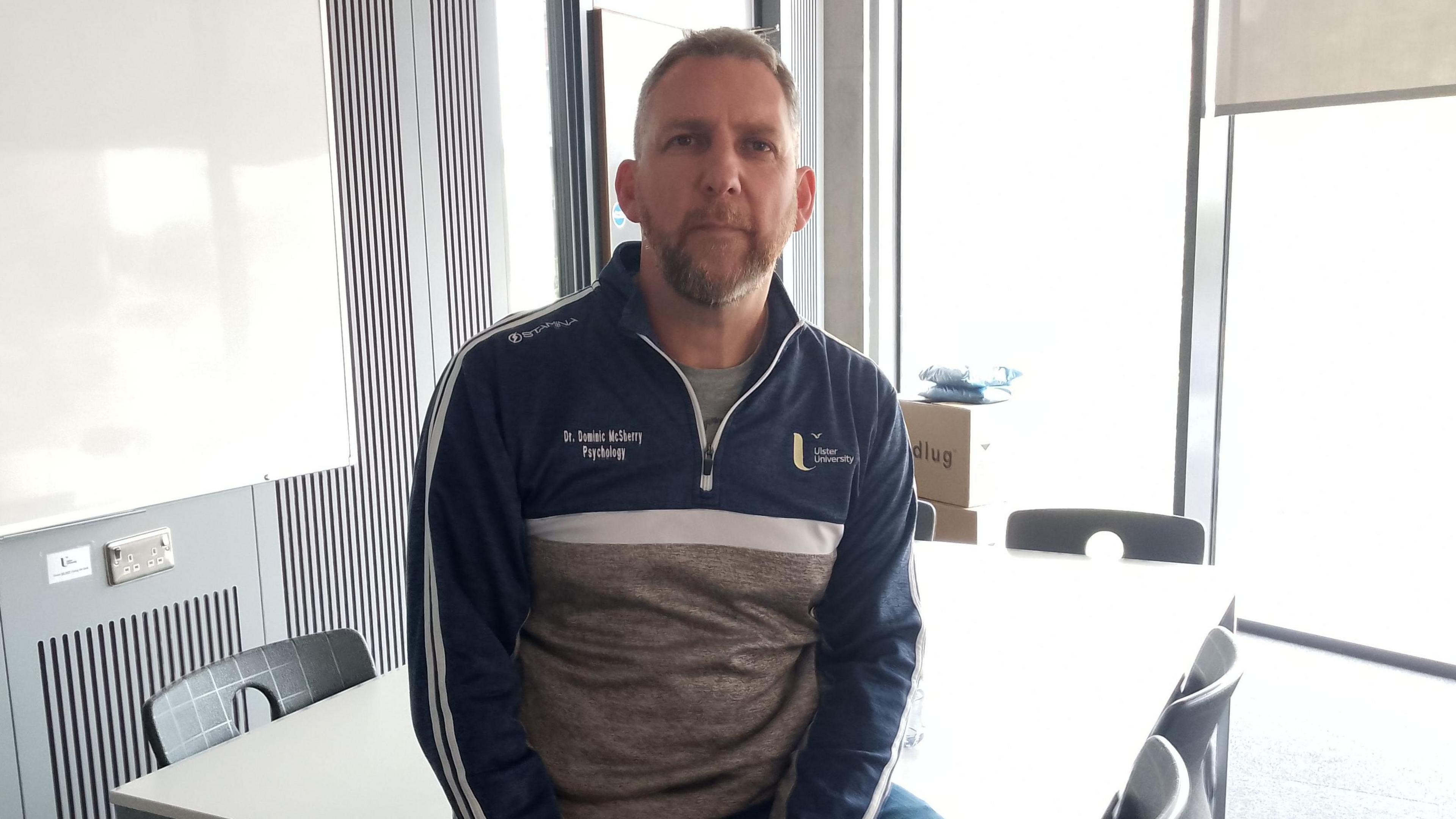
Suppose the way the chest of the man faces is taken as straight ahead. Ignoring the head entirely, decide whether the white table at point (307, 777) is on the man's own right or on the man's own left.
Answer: on the man's own right

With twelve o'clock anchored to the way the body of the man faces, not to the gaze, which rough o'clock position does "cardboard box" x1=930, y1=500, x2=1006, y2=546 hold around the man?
The cardboard box is roughly at 7 o'clock from the man.

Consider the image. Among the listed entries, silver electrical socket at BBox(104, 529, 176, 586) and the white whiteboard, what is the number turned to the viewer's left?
0

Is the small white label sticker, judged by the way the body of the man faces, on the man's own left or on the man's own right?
on the man's own right

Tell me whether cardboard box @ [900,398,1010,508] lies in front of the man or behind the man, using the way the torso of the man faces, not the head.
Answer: behind

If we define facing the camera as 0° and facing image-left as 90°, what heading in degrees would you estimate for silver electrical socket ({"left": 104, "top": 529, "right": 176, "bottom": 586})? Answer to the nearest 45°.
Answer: approximately 315°

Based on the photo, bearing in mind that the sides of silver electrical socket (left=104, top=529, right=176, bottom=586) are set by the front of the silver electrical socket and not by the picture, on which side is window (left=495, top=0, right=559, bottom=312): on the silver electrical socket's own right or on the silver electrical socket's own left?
on the silver electrical socket's own left

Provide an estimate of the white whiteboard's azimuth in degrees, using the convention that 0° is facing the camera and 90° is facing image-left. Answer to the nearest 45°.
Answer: approximately 315°
